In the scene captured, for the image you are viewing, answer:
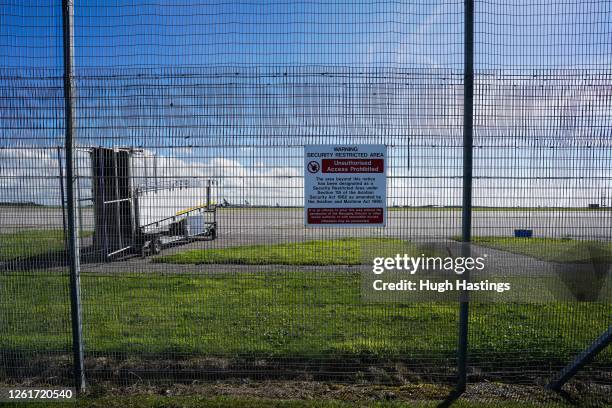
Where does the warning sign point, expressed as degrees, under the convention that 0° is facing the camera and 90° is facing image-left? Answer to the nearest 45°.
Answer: approximately 0°
